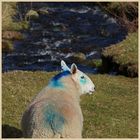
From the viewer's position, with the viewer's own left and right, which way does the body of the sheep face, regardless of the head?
facing away from the viewer and to the right of the viewer
